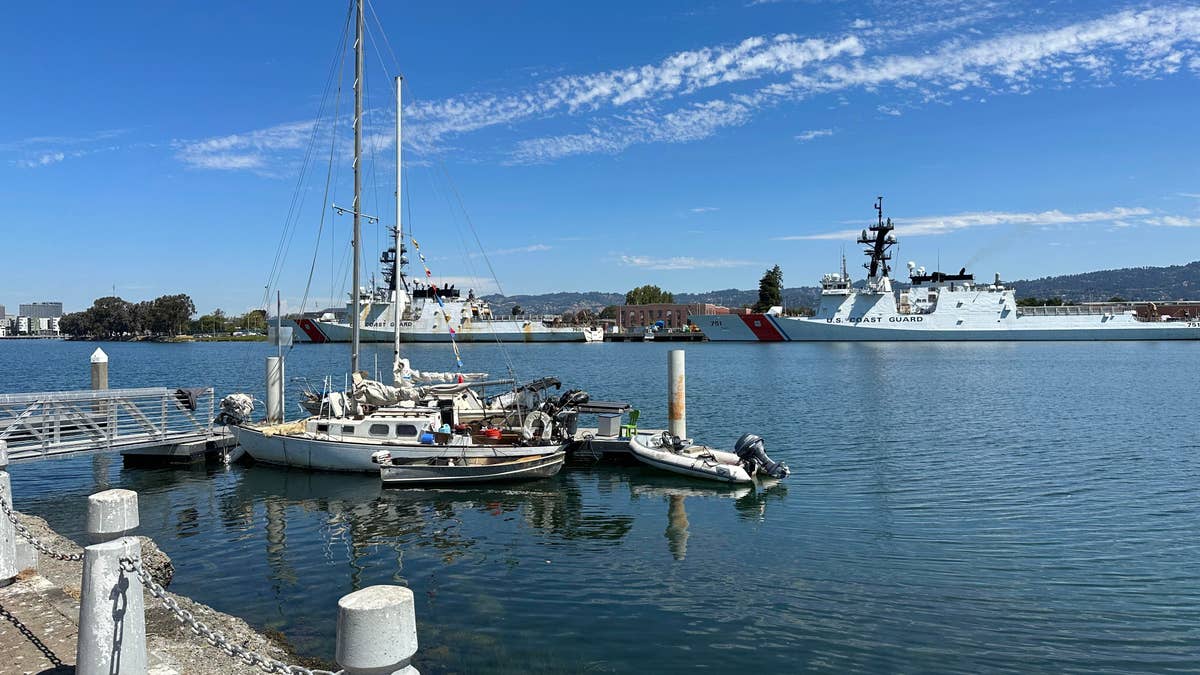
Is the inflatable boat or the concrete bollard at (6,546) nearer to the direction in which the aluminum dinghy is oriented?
the inflatable boat

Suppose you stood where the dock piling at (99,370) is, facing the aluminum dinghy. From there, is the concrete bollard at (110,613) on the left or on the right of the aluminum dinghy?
right

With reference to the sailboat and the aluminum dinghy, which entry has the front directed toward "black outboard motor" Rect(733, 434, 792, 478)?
the aluminum dinghy

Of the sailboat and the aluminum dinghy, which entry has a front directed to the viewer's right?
the aluminum dinghy

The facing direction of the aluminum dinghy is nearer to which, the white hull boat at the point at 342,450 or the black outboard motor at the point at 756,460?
the black outboard motor

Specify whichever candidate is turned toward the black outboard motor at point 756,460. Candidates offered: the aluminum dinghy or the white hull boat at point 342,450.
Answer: the aluminum dinghy

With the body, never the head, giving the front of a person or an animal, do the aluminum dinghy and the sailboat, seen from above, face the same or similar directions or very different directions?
very different directions

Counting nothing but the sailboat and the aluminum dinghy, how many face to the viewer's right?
1

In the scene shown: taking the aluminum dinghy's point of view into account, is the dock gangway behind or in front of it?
behind

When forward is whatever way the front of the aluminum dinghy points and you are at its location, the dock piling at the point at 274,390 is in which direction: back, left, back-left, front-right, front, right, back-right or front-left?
back-left

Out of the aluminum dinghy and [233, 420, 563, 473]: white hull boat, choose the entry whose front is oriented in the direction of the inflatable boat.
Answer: the aluminum dinghy

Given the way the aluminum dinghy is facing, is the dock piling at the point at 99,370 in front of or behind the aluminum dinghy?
behind

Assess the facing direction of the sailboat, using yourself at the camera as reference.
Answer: facing to the left of the viewer

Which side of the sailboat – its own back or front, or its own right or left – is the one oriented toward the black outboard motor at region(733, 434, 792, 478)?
back

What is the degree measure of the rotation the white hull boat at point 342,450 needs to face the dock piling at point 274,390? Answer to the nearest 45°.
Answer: approximately 45° to its right

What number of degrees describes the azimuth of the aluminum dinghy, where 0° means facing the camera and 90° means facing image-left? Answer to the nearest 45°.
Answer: approximately 270°
